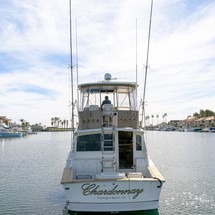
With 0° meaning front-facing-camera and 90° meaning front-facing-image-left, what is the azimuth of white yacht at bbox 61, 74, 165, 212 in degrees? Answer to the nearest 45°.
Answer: approximately 180°
